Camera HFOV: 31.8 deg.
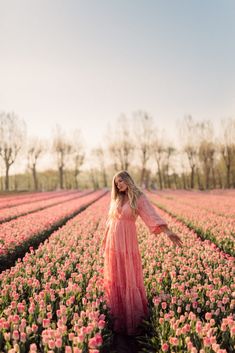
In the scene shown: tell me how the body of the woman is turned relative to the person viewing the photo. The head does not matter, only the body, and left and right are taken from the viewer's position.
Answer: facing the viewer and to the left of the viewer
